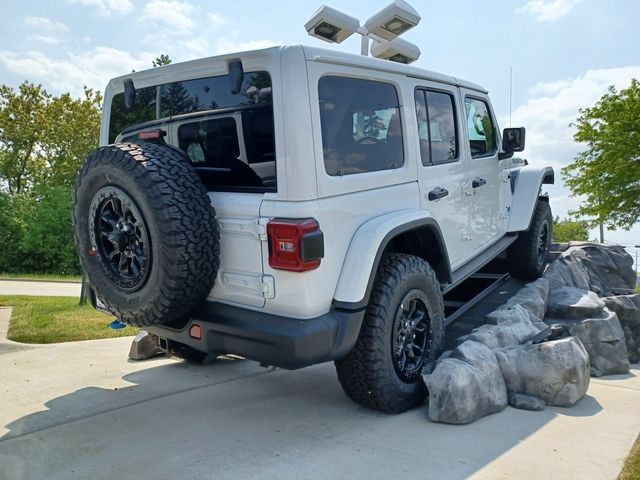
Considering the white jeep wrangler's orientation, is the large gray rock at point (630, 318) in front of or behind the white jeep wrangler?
in front

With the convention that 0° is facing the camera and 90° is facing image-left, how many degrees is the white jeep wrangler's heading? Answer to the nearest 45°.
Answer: approximately 225°

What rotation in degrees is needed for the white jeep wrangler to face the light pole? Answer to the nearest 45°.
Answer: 0° — it already faces it

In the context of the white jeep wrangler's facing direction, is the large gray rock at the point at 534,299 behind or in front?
in front

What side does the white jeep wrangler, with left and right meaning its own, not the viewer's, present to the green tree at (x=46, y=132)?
left

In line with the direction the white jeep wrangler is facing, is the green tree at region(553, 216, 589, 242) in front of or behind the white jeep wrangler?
in front

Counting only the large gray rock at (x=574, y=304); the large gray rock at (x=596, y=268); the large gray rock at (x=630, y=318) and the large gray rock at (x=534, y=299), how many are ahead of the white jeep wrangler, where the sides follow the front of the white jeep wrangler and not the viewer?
4

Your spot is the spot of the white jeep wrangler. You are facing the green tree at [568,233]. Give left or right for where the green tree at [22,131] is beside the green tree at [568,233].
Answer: left

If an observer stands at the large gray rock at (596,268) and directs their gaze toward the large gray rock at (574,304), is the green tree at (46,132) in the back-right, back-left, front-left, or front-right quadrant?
back-right

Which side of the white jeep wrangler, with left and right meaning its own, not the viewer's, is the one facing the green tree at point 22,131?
left

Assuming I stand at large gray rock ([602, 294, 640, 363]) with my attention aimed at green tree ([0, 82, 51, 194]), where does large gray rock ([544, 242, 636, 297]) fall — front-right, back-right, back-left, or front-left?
front-right
